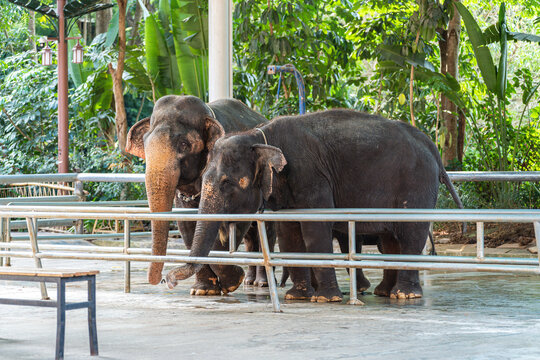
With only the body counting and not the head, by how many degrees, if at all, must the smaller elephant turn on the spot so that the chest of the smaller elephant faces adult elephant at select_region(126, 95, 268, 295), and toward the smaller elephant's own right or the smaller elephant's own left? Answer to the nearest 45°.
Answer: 0° — it already faces it

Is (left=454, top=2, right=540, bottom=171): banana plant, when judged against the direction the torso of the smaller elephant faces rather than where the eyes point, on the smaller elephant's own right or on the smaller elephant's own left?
on the smaller elephant's own right

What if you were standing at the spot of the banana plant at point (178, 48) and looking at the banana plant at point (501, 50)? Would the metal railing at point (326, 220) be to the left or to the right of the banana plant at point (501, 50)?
right

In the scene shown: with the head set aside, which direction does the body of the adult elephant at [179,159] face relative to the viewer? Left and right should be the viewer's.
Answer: facing the viewer and to the left of the viewer

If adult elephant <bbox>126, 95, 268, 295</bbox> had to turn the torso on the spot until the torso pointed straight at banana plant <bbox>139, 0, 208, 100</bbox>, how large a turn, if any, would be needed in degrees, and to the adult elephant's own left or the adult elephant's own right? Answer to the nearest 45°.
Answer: approximately 135° to the adult elephant's own right

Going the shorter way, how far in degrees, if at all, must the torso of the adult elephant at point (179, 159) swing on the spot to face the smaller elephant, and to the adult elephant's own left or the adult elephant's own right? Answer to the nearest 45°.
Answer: approximately 135° to the adult elephant's own left

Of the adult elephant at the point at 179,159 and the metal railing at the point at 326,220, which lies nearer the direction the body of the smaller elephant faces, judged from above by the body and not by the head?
the adult elephant

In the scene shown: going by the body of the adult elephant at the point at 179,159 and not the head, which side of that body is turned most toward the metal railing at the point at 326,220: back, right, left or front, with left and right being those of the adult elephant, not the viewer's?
left

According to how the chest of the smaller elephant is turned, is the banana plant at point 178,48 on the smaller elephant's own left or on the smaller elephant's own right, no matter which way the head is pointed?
on the smaller elephant's own right

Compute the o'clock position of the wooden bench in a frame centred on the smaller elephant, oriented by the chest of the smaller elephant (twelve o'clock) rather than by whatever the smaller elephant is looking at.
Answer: The wooden bench is roughly at 10 o'clock from the smaller elephant.

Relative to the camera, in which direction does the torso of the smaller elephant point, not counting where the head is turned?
to the viewer's left

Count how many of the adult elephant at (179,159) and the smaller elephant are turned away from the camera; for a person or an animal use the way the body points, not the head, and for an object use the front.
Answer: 0

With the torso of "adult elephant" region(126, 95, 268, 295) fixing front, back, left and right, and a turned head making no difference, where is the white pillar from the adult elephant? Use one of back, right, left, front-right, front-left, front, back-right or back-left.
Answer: back-right
